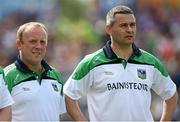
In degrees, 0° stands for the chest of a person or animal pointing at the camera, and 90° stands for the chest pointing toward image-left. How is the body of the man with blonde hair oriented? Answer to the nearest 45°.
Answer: approximately 315°
